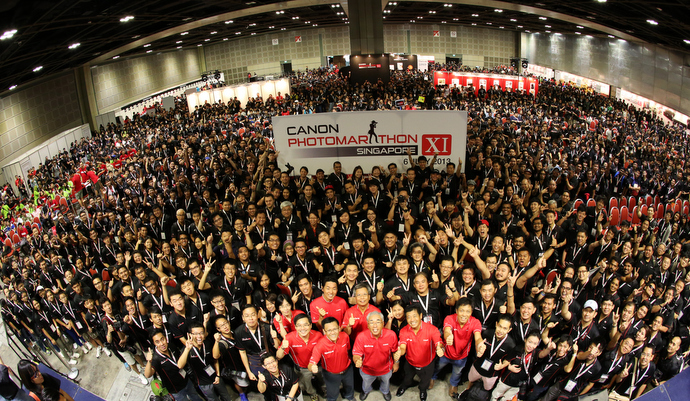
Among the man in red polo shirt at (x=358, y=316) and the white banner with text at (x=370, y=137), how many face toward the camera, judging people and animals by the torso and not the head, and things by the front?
2

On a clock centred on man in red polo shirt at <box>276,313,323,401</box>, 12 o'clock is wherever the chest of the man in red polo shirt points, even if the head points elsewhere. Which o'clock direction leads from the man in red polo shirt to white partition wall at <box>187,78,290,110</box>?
The white partition wall is roughly at 6 o'clock from the man in red polo shirt.

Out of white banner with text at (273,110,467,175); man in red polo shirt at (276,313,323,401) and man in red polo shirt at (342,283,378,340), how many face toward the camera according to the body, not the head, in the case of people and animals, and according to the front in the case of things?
3

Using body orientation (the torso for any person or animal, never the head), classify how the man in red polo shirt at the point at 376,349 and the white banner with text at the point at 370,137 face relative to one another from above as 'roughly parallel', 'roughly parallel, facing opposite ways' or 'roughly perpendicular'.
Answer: roughly parallel

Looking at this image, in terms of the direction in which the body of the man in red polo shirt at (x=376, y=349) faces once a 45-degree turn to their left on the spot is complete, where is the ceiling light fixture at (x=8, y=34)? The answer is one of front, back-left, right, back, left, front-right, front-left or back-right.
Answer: back

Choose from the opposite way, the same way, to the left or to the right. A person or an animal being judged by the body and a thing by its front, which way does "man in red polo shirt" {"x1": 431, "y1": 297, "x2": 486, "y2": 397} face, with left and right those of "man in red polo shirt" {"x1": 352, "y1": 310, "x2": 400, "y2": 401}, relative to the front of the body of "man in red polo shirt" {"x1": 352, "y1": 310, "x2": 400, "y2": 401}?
the same way

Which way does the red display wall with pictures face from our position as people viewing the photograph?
facing the viewer

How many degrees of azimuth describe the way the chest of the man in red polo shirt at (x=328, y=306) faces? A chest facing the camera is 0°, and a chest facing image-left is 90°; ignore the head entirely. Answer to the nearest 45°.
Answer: approximately 0°

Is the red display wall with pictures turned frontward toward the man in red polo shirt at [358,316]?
yes

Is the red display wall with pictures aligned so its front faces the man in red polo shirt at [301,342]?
yes

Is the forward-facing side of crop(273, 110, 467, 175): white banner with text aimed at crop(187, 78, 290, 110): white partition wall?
no

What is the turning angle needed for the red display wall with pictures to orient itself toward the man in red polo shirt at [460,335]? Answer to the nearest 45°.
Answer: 0° — it already faces them

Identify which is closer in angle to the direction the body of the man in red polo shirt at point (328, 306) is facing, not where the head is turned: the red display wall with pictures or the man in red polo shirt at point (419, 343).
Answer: the man in red polo shirt

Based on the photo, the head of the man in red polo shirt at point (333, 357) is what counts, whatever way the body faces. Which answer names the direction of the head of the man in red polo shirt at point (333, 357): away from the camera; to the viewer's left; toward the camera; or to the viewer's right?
toward the camera
